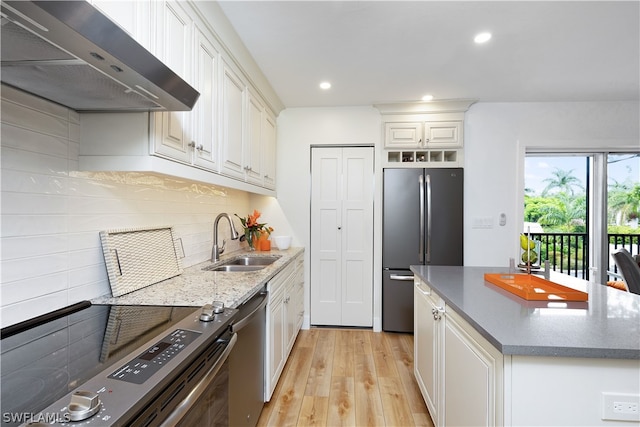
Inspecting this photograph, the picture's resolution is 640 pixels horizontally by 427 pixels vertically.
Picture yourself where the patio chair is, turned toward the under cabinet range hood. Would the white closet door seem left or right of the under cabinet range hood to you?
right

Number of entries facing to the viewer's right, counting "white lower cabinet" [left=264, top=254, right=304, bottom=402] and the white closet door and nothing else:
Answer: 1

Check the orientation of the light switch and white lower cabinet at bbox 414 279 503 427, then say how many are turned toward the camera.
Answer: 1

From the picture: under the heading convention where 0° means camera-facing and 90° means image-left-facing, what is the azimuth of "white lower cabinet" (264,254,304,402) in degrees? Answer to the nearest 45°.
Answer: approximately 270°

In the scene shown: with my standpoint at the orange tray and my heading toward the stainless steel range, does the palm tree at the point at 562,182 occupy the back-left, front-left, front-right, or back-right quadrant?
back-right

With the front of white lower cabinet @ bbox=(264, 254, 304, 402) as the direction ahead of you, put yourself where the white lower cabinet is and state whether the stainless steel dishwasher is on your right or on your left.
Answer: on your right

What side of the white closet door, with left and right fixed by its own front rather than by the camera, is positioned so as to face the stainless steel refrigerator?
left

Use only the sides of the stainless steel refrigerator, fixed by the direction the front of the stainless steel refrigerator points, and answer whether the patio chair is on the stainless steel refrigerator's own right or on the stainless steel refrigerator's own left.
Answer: on the stainless steel refrigerator's own left

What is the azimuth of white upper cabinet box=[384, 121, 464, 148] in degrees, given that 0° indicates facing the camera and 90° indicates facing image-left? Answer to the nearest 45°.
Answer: approximately 0°

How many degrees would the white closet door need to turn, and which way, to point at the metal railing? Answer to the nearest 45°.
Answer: approximately 90° to its left

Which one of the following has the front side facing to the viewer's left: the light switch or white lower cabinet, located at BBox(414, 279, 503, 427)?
the white lower cabinet

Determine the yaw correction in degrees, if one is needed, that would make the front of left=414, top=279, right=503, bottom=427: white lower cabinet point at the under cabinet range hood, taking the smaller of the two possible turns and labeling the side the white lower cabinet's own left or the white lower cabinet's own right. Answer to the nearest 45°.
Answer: approximately 45° to the white lower cabinet's own left
